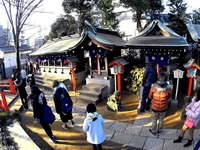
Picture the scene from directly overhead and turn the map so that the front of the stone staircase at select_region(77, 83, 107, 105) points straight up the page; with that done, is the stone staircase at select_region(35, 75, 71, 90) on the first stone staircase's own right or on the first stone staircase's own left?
on the first stone staircase's own right

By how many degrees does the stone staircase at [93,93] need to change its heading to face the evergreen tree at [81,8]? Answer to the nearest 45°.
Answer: approximately 135° to its right

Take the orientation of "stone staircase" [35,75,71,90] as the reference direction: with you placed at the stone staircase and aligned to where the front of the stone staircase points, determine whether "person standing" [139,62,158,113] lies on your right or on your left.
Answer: on your left

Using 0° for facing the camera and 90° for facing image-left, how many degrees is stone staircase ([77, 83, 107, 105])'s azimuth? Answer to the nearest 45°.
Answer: approximately 45°

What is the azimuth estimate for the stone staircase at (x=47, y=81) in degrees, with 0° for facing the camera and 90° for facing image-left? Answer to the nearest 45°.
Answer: approximately 45°

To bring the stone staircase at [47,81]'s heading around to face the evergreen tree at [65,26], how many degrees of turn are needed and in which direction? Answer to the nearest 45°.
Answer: approximately 135° to its right
